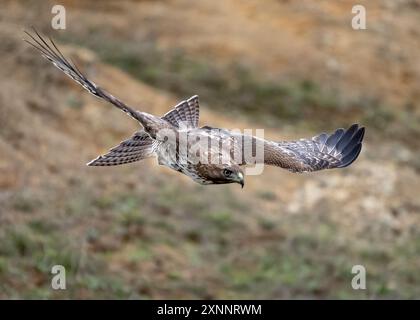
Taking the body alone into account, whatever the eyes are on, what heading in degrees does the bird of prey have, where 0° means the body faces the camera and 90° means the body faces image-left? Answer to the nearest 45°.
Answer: approximately 315°
